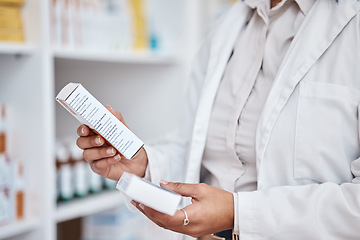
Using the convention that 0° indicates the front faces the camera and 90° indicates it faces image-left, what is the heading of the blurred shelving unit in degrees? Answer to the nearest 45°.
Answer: approximately 315°
